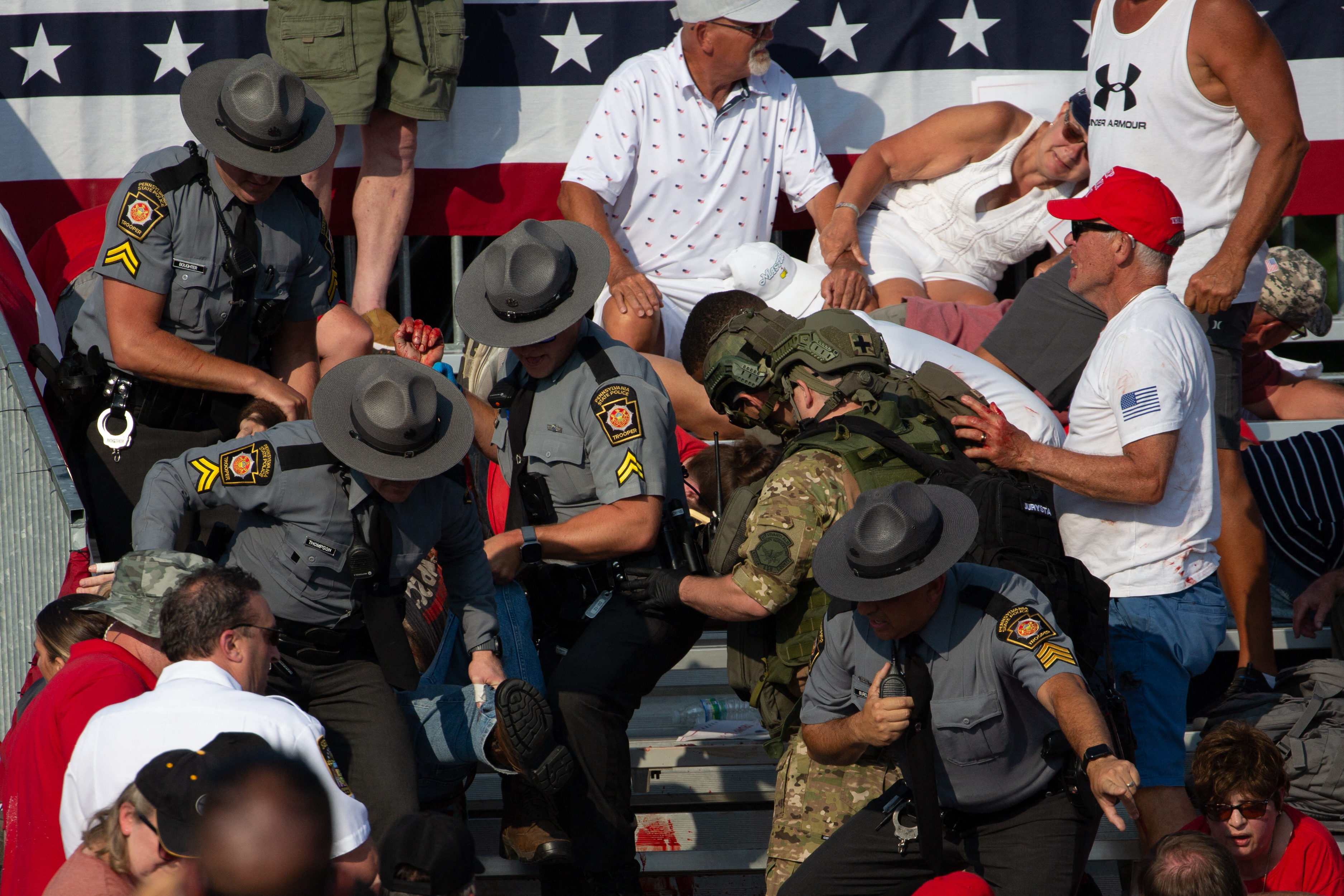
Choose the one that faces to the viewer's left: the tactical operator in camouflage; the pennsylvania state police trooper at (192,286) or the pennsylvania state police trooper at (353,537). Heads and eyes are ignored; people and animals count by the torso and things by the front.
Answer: the tactical operator in camouflage

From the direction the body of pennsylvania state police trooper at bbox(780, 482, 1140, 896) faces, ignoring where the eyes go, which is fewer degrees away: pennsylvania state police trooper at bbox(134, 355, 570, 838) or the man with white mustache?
the pennsylvania state police trooper

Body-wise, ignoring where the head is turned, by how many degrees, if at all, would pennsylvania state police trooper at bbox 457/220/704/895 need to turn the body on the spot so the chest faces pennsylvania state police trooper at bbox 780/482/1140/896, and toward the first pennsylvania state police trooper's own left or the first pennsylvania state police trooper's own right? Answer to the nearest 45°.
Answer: approximately 90° to the first pennsylvania state police trooper's own left

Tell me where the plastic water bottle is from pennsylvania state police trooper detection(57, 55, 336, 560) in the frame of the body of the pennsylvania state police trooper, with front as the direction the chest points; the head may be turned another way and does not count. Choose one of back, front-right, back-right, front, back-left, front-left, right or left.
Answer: front-left

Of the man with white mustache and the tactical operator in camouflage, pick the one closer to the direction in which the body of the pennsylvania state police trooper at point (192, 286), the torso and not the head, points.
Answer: the tactical operator in camouflage

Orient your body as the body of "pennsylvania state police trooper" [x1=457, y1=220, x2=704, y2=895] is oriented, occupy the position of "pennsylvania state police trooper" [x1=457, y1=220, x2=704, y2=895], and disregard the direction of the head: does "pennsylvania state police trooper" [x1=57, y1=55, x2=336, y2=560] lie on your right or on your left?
on your right

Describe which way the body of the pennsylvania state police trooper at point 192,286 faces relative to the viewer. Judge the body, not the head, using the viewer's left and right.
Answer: facing the viewer and to the right of the viewer

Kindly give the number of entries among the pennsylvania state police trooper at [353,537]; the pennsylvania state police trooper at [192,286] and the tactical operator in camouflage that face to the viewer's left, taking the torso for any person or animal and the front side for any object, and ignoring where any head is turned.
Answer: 1

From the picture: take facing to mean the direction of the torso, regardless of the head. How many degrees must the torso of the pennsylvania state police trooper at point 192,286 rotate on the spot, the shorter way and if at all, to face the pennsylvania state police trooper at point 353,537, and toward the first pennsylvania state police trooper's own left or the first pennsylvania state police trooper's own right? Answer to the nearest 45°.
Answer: approximately 45° to the first pennsylvania state police trooper's own right

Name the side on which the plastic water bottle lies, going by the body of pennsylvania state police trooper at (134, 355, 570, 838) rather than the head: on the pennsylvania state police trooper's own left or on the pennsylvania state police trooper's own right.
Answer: on the pennsylvania state police trooper's own left

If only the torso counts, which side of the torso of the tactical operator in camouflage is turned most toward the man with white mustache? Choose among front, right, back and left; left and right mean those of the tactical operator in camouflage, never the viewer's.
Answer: right

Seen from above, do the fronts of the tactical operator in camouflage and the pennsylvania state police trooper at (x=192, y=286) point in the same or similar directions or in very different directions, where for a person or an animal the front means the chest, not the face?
very different directions

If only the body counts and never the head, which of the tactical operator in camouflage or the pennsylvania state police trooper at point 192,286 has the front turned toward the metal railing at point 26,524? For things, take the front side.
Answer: the tactical operator in camouflage

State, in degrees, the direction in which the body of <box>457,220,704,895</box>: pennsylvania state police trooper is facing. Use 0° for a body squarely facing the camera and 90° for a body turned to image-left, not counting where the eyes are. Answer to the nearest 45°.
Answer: approximately 45°

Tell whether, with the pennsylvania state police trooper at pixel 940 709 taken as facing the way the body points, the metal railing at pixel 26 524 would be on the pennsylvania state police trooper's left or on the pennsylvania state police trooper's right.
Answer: on the pennsylvania state police trooper's right

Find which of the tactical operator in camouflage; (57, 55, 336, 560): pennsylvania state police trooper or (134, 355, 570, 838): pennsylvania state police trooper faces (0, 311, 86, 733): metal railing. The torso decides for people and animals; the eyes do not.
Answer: the tactical operator in camouflage
